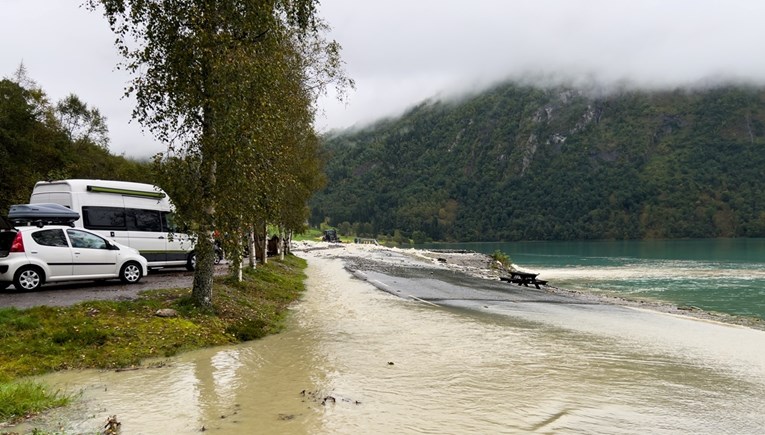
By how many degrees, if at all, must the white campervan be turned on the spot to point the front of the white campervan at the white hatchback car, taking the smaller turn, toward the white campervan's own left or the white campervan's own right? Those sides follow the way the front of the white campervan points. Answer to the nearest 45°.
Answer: approximately 135° to the white campervan's own right
